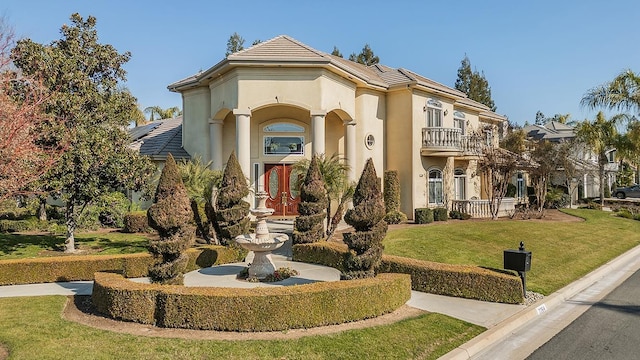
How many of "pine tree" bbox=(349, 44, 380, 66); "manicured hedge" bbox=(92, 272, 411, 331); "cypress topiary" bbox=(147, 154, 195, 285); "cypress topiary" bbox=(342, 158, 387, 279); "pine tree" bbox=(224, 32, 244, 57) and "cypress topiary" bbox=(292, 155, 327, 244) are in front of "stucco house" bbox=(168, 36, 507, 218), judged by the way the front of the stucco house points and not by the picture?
4

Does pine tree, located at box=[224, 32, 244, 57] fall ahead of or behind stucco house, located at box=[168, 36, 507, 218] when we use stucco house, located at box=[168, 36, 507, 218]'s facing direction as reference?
behind

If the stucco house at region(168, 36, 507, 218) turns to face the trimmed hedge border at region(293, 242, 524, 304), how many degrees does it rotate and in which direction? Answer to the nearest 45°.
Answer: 0° — it already faces it

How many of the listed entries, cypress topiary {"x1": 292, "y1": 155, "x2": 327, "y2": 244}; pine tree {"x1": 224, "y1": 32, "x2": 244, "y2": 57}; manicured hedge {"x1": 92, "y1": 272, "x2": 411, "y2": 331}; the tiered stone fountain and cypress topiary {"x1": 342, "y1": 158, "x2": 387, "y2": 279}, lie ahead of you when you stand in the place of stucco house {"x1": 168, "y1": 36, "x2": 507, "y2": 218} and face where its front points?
4

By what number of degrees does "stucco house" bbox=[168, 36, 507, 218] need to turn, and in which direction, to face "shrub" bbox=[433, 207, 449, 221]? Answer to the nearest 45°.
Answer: approximately 90° to its left

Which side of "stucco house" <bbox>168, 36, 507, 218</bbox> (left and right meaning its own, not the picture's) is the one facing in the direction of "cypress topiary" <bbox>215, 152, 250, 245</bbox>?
front

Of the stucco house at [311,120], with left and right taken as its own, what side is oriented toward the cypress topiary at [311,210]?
front

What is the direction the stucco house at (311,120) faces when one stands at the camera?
facing the viewer

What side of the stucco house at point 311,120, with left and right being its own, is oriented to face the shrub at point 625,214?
left

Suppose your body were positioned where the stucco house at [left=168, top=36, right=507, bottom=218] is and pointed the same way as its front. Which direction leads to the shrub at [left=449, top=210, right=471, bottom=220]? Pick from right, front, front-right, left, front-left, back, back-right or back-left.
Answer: left

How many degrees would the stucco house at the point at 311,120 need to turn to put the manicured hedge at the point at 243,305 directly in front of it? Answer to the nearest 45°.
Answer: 0° — it already faces it

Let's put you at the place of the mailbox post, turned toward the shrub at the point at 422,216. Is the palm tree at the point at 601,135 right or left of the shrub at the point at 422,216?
right

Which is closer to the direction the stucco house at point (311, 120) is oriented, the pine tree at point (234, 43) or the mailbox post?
the mailbox post

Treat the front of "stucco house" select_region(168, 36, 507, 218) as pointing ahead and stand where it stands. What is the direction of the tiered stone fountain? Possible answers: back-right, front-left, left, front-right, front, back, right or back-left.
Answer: front

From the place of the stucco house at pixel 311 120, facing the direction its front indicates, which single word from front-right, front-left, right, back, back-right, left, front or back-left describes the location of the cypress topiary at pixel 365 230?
front

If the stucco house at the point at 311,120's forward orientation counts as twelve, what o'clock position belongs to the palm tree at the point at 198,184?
The palm tree is roughly at 1 o'clock from the stucco house.
